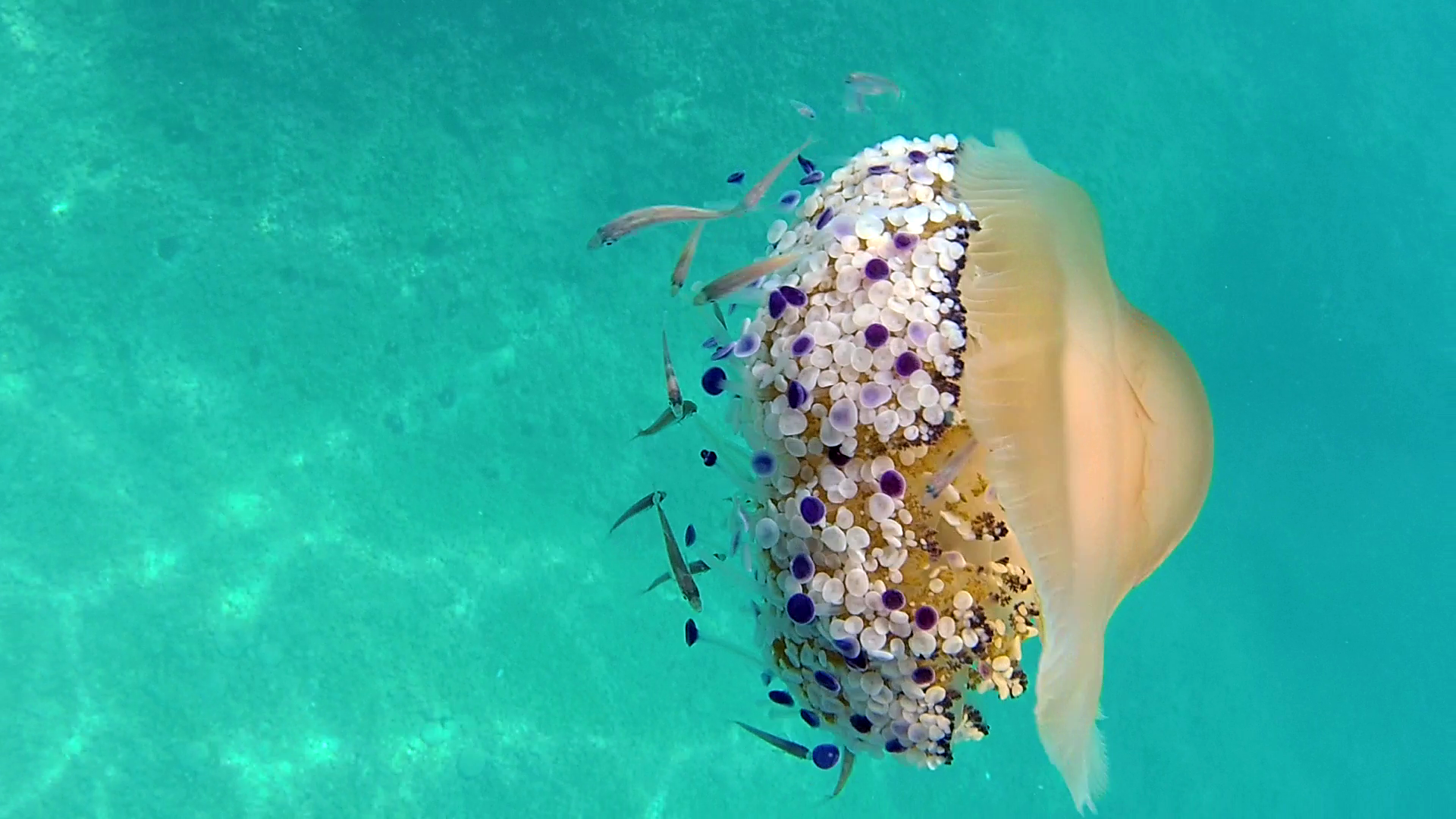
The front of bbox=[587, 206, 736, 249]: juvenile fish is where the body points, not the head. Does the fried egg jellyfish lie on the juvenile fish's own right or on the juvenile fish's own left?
on the juvenile fish's own left

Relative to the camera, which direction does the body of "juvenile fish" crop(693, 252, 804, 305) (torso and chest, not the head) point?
to the viewer's left

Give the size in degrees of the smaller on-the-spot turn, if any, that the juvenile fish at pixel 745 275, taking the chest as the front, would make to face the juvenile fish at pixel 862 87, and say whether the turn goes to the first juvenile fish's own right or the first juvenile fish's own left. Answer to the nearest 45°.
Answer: approximately 90° to the first juvenile fish's own right

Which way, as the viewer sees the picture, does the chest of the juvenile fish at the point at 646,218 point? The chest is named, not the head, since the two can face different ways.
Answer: to the viewer's left

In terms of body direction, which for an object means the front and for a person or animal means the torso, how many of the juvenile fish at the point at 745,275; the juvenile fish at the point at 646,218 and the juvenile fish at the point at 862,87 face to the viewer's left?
3

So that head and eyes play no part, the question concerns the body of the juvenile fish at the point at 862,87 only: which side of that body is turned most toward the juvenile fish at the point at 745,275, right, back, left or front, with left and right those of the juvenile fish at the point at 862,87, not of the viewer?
left

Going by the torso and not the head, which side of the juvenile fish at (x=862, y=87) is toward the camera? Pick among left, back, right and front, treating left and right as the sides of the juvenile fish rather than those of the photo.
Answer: left
